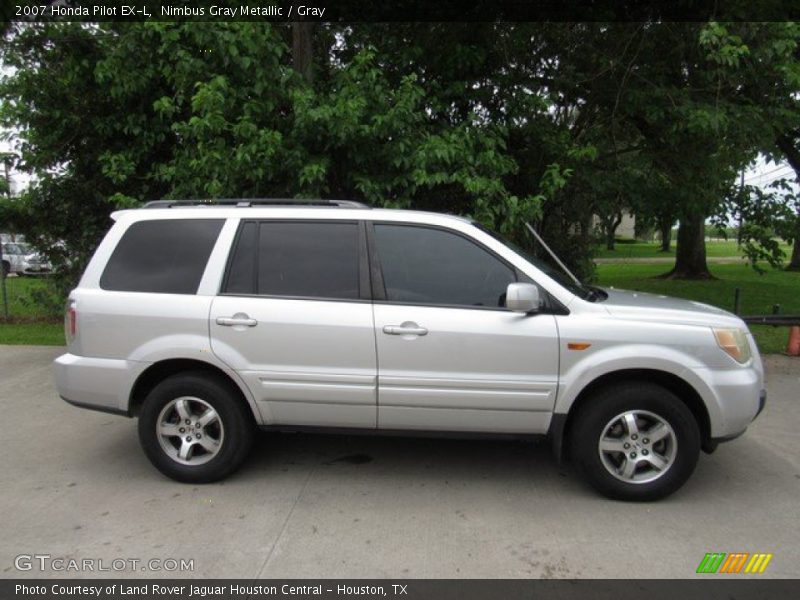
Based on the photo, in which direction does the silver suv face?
to the viewer's right
